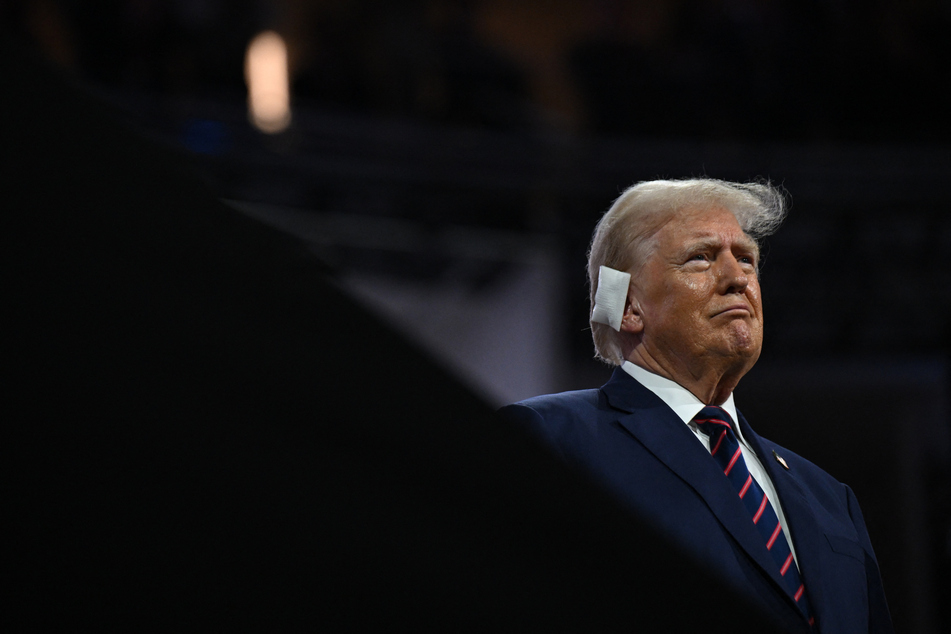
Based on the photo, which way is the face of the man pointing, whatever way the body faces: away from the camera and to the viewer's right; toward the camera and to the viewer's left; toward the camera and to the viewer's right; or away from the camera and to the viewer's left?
toward the camera and to the viewer's right

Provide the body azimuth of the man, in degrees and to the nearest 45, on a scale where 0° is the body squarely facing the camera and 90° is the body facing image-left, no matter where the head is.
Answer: approximately 315°
